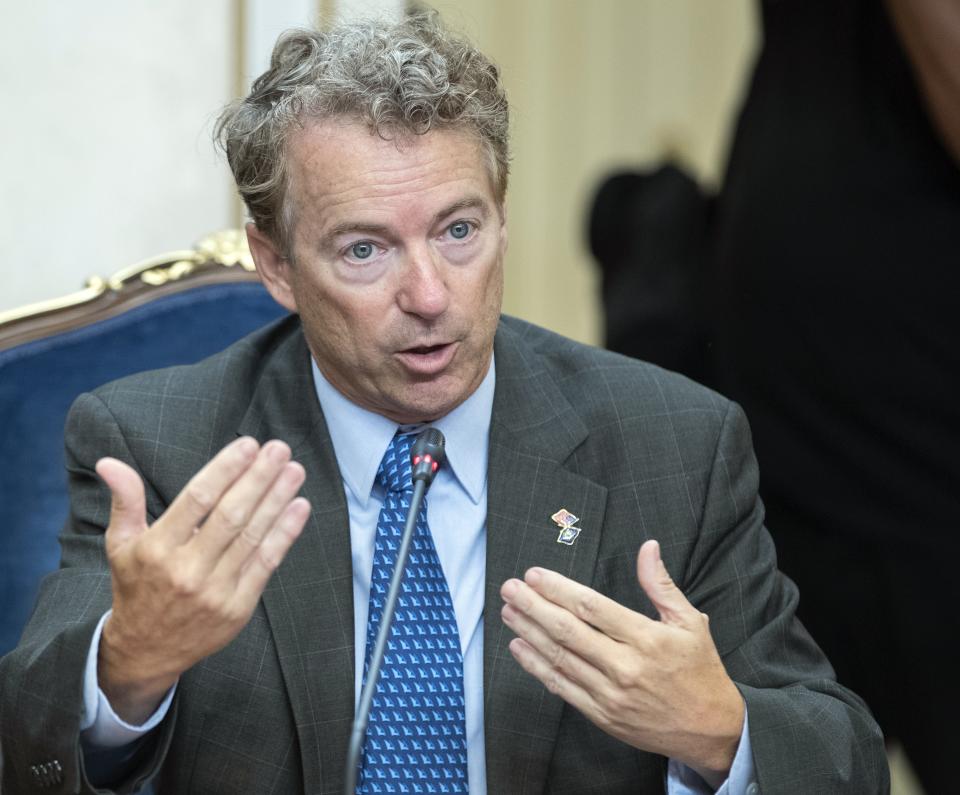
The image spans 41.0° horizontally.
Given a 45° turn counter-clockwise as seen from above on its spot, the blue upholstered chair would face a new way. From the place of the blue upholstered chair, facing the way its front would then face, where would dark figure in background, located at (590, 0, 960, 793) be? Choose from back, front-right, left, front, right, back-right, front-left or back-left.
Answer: front-left

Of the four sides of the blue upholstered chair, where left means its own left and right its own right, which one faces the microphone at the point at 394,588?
front

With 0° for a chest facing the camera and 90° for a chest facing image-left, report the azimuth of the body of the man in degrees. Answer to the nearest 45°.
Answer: approximately 0°

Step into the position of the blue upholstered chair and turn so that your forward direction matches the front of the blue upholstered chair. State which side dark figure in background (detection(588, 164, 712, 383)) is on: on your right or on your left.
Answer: on your left

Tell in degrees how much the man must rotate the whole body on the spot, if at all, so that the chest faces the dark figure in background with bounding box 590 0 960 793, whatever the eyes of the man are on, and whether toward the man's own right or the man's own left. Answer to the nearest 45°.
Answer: approximately 135° to the man's own left
